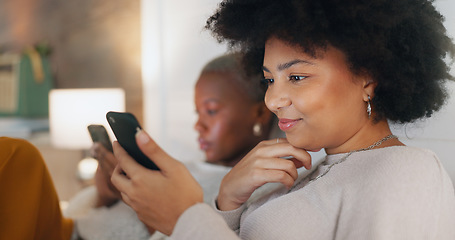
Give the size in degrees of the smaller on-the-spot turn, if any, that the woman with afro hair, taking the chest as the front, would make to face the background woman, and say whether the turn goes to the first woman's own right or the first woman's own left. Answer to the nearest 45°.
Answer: approximately 90° to the first woman's own right

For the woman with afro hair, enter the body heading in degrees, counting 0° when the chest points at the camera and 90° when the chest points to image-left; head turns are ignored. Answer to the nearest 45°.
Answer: approximately 45°
